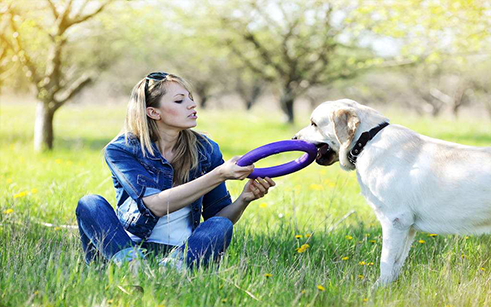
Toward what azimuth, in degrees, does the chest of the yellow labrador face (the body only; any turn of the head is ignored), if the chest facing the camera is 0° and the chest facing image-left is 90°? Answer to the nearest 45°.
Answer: approximately 90°

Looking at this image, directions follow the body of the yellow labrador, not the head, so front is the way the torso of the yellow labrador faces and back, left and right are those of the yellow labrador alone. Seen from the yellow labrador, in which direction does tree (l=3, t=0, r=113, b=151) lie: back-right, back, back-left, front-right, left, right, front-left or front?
front-right

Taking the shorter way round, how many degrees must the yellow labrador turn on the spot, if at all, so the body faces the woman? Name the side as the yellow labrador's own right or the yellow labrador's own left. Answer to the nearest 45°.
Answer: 0° — it already faces them

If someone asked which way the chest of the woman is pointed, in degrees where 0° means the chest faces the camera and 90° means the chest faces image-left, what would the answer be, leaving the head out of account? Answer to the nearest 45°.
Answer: approximately 315°

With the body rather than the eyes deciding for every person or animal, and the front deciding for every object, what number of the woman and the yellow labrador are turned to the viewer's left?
1

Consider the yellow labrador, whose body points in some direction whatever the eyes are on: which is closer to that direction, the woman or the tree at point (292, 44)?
the woman

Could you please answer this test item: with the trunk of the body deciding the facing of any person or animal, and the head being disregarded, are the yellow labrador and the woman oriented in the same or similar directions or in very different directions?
very different directions

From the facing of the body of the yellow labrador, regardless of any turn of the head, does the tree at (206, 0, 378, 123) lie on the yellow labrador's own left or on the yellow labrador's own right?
on the yellow labrador's own right
